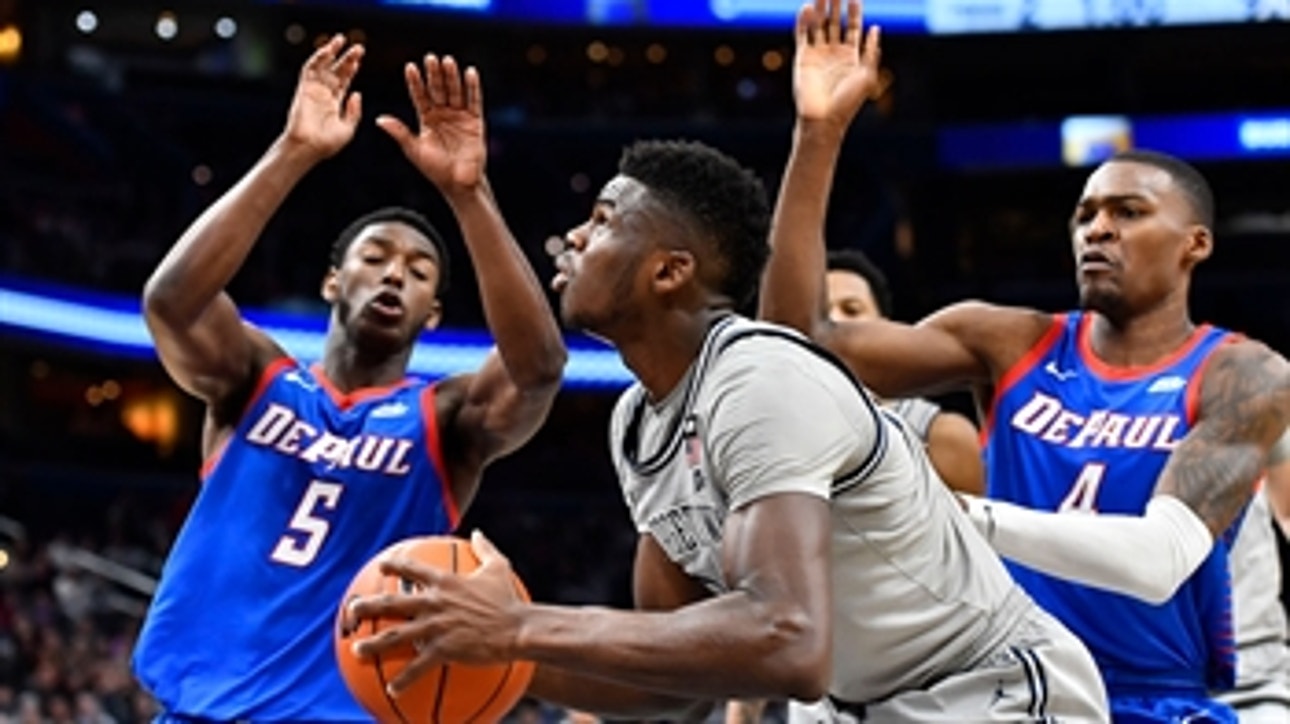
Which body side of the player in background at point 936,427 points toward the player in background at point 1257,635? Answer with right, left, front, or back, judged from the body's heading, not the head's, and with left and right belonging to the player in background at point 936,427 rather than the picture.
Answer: left

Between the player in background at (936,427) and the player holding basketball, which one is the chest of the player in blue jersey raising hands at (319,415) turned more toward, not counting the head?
the player holding basketball

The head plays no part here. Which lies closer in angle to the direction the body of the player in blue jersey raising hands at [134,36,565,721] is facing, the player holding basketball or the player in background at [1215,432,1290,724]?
the player holding basketball

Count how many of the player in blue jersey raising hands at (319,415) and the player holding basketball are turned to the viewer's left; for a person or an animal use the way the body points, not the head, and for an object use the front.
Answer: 1

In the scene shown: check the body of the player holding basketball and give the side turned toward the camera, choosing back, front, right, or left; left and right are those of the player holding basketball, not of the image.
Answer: left

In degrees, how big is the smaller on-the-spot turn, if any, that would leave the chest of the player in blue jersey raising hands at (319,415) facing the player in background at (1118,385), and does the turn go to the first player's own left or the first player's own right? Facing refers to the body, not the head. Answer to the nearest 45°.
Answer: approximately 45° to the first player's own left

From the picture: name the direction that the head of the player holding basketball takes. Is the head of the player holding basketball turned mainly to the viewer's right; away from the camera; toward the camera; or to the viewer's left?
to the viewer's left

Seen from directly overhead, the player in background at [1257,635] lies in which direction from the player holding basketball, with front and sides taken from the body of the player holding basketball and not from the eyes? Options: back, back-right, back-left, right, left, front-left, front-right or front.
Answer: back-right

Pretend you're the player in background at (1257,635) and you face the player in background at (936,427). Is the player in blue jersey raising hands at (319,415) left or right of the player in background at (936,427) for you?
left
